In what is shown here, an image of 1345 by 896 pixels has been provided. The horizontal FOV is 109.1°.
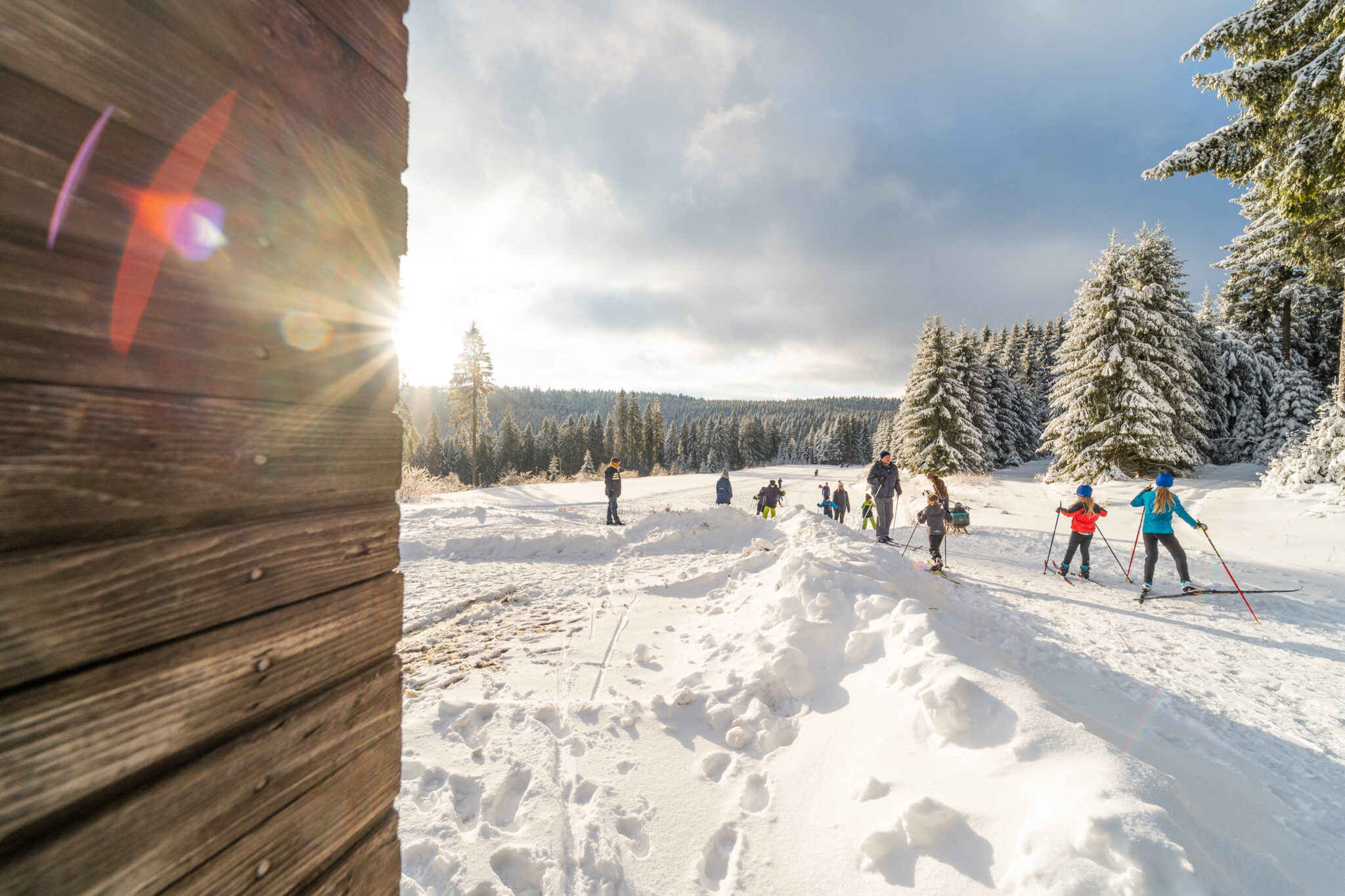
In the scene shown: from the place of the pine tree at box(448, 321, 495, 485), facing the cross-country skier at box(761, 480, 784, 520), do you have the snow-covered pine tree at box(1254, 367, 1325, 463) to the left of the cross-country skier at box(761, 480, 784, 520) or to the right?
left

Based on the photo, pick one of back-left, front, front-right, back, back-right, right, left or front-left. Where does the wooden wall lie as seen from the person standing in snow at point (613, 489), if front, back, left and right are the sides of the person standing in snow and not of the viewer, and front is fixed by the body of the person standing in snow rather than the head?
right

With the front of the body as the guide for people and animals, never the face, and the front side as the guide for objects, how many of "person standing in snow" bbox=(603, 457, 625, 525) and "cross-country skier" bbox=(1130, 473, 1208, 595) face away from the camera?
1

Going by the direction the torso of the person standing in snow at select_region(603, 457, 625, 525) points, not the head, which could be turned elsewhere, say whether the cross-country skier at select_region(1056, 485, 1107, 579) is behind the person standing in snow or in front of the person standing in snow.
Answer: in front

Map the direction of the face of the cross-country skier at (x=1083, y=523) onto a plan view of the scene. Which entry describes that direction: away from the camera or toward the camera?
away from the camera

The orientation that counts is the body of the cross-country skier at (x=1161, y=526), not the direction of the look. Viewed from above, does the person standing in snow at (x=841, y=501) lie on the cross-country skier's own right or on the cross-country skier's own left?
on the cross-country skier's own left

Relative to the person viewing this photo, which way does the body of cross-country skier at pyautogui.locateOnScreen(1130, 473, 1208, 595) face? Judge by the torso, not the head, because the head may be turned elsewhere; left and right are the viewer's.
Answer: facing away from the viewer

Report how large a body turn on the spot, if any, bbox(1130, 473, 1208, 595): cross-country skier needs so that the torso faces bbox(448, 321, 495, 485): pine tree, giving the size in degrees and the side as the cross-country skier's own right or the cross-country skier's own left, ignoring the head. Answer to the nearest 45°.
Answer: approximately 90° to the cross-country skier's own left

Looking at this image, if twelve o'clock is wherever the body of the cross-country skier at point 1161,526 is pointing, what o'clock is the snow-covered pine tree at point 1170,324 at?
The snow-covered pine tree is roughly at 12 o'clock from the cross-country skier.
